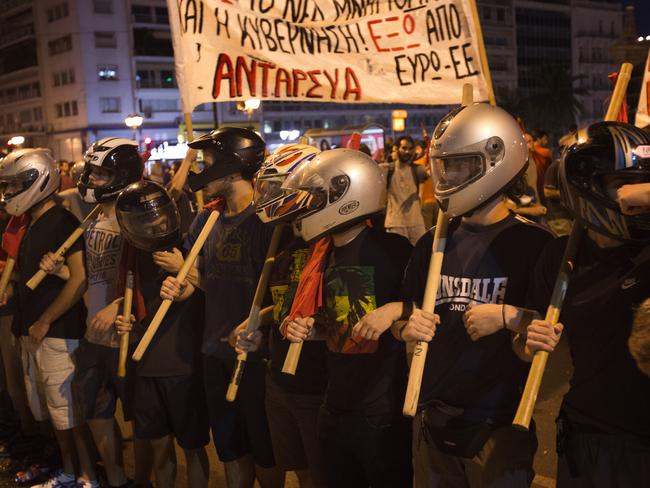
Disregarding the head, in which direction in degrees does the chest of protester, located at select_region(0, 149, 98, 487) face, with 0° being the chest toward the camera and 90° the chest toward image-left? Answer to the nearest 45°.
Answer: approximately 45°

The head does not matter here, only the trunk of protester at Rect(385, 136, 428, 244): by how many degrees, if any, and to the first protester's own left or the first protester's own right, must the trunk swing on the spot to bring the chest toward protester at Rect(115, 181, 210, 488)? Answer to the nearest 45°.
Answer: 0° — they already face them

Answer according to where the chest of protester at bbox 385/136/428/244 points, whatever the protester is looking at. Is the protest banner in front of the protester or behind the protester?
in front

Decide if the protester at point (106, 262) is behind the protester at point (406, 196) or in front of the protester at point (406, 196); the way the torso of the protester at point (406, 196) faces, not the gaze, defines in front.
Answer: in front

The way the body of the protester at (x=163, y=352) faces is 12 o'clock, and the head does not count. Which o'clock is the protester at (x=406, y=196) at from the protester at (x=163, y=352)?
the protester at (x=406, y=196) is roughly at 7 o'clock from the protester at (x=163, y=352).

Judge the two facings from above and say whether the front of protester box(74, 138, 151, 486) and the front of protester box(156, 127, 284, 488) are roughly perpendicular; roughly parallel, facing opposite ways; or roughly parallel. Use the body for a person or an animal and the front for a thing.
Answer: roughly parallel

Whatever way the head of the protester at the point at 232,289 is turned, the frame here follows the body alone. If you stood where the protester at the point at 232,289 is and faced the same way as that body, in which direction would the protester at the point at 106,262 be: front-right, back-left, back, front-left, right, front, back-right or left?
right

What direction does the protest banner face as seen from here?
toward the camera

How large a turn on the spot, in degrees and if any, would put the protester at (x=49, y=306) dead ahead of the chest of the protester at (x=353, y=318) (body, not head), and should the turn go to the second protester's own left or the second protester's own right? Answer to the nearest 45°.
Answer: approximately 90° to the second protester's own right

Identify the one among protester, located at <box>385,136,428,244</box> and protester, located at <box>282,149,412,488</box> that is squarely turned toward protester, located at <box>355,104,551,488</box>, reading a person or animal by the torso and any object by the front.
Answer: protester, located at <box>385,136,428,244</box>

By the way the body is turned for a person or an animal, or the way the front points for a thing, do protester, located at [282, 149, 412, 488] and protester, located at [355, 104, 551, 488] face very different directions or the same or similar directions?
same or similar directions

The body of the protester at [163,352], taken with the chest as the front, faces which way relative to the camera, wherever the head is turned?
toward the camera

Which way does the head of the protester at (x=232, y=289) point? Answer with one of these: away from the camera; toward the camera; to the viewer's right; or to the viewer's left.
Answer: to the viewer's left

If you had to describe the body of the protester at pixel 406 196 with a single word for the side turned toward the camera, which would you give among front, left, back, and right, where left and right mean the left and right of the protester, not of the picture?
front

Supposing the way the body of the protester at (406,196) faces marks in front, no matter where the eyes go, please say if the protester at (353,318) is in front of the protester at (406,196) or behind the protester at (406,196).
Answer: in front

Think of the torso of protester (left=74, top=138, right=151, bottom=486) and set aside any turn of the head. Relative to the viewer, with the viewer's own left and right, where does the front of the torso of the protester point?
facing the viewer and to the left of the viewer
